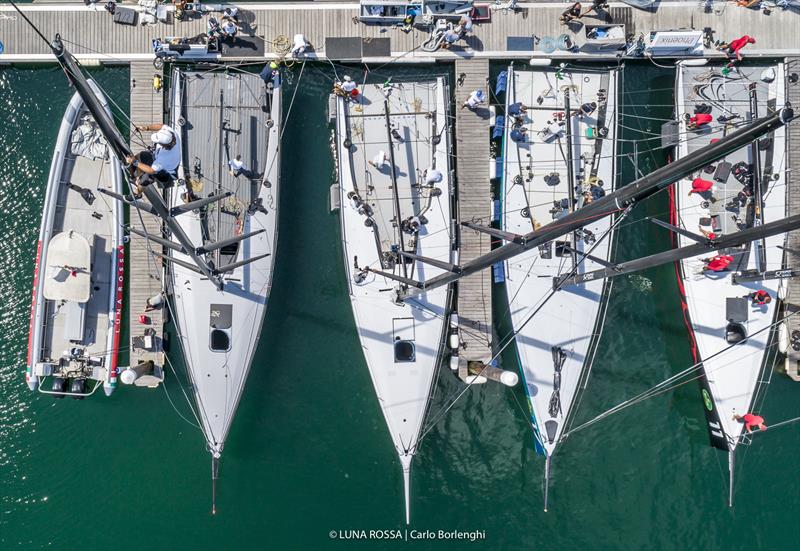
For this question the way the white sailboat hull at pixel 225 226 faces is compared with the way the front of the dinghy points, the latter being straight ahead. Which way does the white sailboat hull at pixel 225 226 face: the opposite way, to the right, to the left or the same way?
the opposite way

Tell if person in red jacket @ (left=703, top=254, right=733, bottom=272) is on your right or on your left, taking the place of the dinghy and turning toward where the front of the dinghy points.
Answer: on your right

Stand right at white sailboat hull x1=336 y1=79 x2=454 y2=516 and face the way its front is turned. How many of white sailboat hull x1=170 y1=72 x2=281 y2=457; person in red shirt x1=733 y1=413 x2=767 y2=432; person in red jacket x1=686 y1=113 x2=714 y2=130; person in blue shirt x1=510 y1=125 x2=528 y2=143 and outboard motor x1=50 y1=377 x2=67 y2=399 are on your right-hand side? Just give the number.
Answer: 2

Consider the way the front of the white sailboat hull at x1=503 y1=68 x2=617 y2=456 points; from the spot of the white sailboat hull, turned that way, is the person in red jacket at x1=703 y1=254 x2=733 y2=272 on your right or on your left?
on your left

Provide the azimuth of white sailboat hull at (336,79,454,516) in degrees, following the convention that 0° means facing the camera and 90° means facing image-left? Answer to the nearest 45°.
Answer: approximately 0°

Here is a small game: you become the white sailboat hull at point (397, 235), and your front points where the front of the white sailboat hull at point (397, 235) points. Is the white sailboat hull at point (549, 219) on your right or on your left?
on your left

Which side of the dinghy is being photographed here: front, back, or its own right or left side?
back

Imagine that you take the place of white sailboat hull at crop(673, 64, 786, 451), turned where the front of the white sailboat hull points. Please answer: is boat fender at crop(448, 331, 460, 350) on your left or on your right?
on your right
